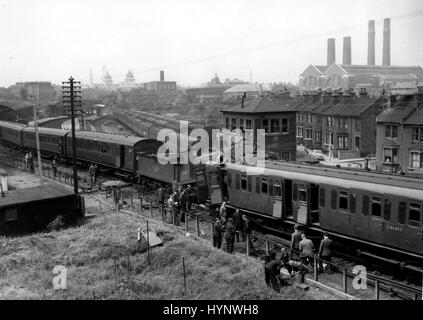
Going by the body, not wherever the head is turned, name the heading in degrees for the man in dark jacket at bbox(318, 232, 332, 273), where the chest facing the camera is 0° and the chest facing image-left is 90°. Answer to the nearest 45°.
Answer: approximately 180°

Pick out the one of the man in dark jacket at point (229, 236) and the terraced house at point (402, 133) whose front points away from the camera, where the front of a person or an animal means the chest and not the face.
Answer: the man in dark jacket

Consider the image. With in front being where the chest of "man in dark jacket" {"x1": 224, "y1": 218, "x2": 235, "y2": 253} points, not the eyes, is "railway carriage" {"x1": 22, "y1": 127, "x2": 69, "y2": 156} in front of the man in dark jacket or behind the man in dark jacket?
in front

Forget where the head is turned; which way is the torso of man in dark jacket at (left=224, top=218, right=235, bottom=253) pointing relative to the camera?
away from the camera

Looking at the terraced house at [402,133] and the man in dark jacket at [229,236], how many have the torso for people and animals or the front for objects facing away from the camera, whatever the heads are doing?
1

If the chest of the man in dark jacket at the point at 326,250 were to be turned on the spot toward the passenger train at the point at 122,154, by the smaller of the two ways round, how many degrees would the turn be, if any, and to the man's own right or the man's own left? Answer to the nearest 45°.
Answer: approximately 45° to the man's own left

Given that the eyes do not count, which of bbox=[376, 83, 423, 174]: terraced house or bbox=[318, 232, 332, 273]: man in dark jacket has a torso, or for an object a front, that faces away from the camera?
the man in dark jacket

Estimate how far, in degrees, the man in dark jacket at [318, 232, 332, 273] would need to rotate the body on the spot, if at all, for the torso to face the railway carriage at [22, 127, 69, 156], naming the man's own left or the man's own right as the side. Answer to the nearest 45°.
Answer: approximately 45° to the man's own left

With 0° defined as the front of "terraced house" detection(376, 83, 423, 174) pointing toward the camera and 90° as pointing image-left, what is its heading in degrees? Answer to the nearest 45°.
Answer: approximately 45°

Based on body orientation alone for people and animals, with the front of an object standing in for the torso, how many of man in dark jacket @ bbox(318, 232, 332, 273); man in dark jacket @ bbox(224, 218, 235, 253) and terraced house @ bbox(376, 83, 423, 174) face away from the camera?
2
